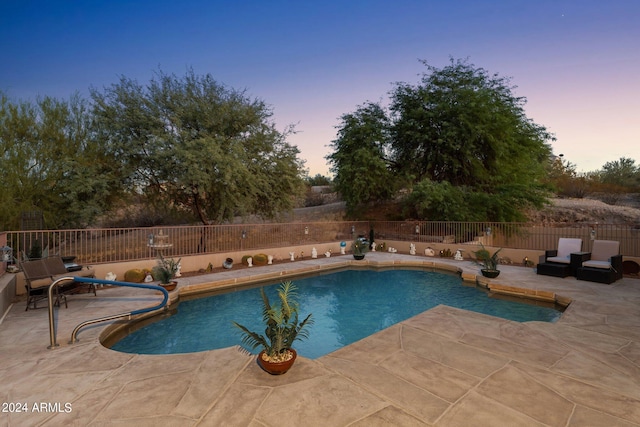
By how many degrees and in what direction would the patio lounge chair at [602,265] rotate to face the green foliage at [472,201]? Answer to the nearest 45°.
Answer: approximately 90° to its right

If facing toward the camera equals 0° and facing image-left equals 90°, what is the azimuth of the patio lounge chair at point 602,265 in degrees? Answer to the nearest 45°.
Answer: approximately 45°

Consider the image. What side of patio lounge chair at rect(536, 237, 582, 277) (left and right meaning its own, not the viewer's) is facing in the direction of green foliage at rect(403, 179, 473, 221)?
right

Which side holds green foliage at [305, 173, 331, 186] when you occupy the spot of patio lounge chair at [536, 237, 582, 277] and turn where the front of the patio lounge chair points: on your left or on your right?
on your right

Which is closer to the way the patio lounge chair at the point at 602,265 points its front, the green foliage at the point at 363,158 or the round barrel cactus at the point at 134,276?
the round barrel cactus

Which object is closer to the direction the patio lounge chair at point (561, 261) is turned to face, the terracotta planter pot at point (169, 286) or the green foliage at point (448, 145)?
the terracotta planter pot

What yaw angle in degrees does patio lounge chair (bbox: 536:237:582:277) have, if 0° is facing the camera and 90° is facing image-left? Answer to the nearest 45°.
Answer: approximately 45°

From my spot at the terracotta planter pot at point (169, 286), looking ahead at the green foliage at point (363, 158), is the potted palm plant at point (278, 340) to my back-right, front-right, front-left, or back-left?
back-right
